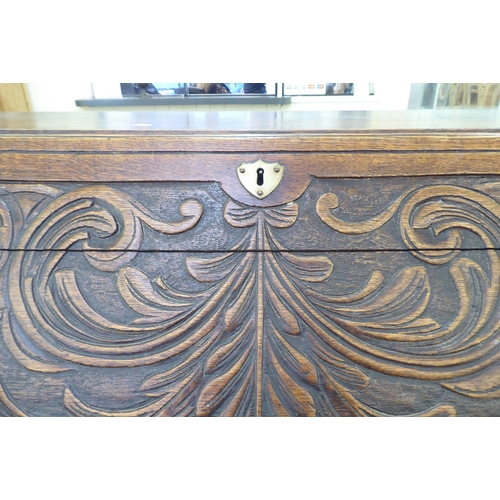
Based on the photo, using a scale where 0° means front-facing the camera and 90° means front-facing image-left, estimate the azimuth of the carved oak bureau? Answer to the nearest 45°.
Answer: approximately 0°
